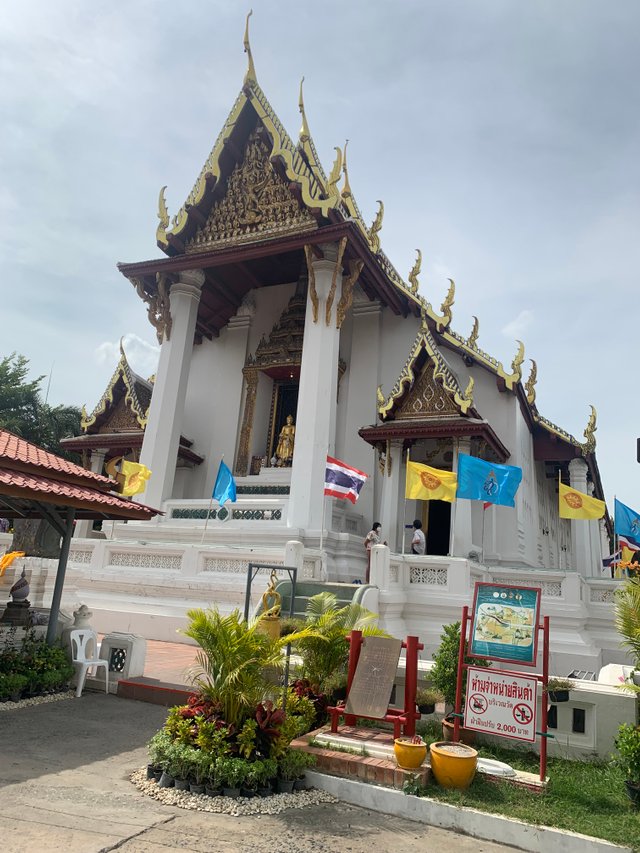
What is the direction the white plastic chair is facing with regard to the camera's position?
facing the viewer and to the right of the viewer

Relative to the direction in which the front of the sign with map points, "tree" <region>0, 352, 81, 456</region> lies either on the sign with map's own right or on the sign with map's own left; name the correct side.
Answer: on the sign with map's own right

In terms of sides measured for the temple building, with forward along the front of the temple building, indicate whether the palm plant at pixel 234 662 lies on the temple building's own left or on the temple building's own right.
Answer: on the temple building's own left

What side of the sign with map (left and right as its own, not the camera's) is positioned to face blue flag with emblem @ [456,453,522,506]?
back

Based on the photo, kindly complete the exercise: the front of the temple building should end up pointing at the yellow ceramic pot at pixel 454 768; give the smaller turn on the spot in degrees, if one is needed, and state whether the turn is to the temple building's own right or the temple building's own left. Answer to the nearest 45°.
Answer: approximately 45° to the temple building's own left

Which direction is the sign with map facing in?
toward the camera

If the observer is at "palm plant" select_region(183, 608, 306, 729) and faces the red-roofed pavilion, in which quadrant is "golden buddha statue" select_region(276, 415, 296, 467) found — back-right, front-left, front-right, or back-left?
front-right

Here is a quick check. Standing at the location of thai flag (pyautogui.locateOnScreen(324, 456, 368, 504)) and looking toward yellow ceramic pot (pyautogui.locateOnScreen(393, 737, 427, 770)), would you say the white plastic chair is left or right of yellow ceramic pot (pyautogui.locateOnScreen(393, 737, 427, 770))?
right

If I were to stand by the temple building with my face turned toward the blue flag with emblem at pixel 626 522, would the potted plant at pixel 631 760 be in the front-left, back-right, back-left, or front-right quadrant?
front-right

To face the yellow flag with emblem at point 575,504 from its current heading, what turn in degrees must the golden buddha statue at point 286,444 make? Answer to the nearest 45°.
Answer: approximately 90° to its left

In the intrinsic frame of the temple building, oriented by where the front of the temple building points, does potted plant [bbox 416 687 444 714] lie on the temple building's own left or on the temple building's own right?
on the temple building's own left

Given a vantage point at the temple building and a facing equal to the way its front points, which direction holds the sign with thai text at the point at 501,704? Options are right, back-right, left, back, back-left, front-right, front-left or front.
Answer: front-left

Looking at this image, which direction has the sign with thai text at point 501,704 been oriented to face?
toward the camera

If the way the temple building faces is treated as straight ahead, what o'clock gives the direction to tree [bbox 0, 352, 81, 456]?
The tree is roughly at 3 o'clock from the temple building.
